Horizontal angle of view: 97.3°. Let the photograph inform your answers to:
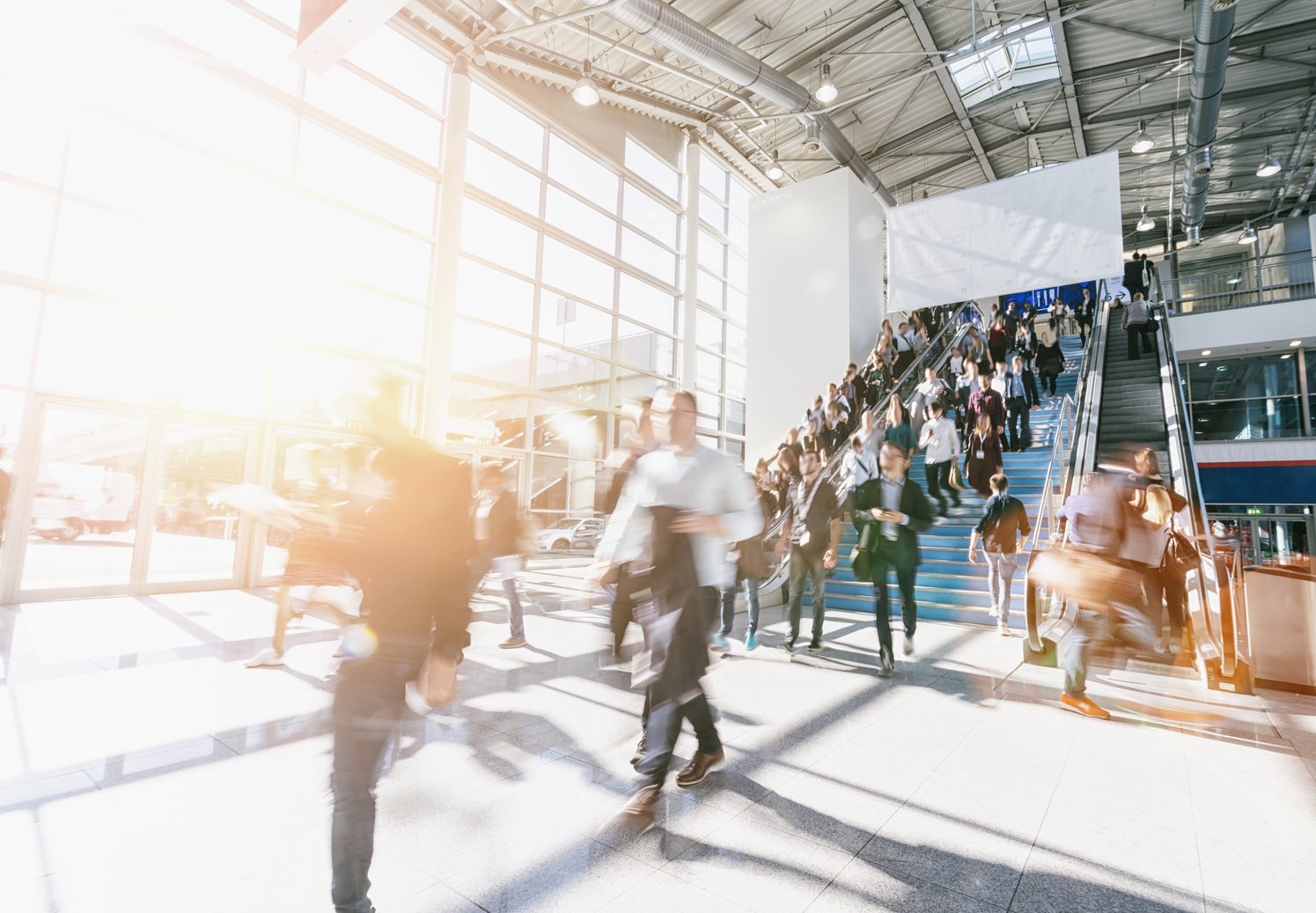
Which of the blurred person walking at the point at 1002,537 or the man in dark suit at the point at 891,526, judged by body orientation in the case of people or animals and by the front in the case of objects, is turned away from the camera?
the blurred person walking

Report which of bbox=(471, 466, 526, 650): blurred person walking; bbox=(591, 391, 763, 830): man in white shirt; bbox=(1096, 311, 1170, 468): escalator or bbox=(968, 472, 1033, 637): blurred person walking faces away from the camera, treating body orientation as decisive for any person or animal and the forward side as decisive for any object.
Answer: bbox=(968, 472, 1033, 637): blurred person walking

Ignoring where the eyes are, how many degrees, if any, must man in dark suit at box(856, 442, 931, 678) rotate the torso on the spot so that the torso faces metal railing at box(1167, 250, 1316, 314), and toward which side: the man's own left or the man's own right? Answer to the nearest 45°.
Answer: approximately 135° to the man's own left

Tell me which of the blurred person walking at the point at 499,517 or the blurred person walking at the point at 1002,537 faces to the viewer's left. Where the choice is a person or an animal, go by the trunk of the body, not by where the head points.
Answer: the blurred person walking at the point at 499,517

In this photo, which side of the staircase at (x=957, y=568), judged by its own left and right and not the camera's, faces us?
front

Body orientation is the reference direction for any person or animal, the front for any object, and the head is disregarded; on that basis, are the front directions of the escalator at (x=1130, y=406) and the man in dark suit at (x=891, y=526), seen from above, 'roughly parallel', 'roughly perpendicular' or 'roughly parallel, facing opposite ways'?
roughly parallel

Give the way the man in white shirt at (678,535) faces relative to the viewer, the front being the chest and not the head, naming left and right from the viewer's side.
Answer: facing the viewer and to the left of the viewer

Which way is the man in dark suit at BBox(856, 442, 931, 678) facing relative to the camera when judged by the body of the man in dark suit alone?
toward the camera

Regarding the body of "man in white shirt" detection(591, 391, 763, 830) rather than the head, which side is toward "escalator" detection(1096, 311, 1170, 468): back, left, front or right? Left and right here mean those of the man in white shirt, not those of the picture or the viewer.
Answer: back

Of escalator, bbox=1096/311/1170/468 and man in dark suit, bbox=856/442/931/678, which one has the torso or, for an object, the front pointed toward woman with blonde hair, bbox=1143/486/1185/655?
the escalator

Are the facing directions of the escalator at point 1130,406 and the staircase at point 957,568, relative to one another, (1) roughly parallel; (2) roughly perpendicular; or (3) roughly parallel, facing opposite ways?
roughly parallel

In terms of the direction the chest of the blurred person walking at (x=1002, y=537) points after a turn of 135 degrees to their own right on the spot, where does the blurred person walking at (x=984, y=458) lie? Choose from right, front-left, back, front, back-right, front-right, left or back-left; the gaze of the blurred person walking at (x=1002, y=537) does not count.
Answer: back-left

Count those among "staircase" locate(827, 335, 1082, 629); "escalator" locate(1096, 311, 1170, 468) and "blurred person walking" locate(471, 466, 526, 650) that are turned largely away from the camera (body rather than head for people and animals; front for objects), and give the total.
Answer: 0
